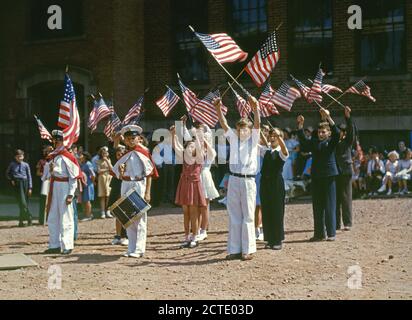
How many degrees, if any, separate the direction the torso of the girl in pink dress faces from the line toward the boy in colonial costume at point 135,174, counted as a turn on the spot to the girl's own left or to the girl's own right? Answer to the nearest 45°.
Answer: approximately 45° to the girl's own right

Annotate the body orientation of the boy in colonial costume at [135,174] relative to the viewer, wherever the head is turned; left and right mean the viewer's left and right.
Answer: facing the viewer and to the left of the viewer

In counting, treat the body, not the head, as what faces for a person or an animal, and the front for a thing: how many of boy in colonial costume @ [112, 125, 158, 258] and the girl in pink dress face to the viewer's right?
0

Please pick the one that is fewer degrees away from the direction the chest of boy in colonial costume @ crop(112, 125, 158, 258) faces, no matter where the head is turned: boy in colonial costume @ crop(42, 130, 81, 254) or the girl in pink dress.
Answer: the boy in colonial costume

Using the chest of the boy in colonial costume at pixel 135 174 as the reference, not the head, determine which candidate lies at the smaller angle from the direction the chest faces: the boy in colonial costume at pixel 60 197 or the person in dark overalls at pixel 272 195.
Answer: the boy in colonial costume

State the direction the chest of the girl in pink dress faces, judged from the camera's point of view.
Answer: toward the camera

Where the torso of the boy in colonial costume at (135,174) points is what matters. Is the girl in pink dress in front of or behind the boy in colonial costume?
behind

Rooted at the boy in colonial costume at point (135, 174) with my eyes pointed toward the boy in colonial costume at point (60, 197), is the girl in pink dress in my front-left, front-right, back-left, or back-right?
back-right

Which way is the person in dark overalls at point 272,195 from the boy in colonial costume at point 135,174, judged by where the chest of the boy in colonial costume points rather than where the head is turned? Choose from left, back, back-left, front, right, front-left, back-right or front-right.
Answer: back-left

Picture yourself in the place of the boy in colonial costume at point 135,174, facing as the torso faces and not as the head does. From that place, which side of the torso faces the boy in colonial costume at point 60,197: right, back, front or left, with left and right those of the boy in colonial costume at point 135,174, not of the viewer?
right
